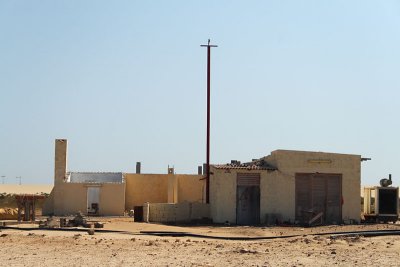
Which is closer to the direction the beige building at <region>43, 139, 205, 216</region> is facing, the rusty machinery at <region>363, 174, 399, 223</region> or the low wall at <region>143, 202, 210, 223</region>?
the low wall

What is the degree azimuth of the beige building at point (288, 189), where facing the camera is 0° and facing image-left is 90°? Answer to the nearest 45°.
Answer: approximately 0°

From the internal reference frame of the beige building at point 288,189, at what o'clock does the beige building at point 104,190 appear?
the beige building at point 104,190 is roughly at 4 o'clock from the beige building at point 288,189.

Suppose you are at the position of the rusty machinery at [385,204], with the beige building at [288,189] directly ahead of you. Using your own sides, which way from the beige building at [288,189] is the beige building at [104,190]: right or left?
right

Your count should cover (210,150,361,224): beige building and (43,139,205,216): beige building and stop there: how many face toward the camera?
2

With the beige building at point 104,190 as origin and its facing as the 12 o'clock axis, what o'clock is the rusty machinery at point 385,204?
The rusty machinery is roughly at 10 o'clock from the beige building.

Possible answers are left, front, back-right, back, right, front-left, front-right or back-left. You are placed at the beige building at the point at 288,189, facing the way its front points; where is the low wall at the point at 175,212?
right

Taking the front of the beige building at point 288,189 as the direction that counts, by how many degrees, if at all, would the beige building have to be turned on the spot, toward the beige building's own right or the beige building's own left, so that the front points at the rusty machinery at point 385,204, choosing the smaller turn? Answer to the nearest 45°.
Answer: approximately 135° to the beige building's own left

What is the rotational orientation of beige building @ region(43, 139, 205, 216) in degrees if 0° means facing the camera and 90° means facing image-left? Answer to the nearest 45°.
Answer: approximately 0°

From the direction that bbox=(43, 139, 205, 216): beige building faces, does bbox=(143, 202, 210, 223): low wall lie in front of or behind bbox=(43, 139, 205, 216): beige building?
in front
